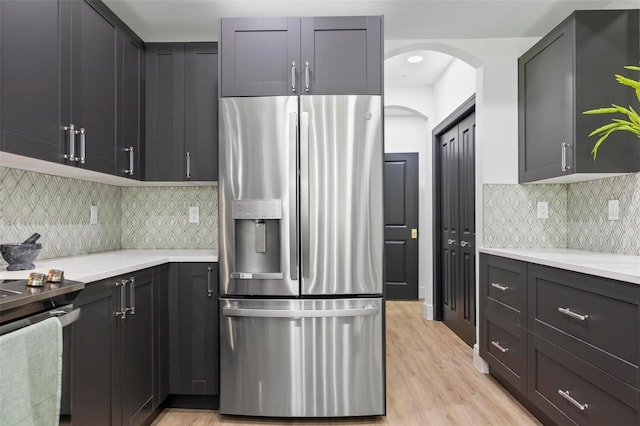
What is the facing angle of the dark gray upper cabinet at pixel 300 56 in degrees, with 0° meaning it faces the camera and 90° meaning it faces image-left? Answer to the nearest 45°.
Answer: approximately 0°

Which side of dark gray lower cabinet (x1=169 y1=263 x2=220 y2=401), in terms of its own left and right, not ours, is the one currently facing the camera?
front

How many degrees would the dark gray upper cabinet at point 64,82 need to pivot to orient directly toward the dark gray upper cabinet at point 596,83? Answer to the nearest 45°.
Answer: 0° — it already faces it

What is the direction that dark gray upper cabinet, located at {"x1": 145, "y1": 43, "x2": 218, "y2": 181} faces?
toward the camera

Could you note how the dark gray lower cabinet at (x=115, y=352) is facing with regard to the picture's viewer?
facing the viewer and to the right of the viewer

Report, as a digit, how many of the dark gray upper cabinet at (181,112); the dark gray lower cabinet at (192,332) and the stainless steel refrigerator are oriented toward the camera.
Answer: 3

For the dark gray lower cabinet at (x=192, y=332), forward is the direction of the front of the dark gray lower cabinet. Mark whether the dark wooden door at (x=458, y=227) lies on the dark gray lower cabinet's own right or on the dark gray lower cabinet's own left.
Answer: on the dark gray lower cabinet's own left

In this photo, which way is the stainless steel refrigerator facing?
toward the camera

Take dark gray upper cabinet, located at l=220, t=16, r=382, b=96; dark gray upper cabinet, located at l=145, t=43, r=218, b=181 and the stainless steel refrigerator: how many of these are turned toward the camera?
3

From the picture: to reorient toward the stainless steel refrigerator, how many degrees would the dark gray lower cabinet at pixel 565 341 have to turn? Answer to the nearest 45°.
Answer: approximately 45° to its right

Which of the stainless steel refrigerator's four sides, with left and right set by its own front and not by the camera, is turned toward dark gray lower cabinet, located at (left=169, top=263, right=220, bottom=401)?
right

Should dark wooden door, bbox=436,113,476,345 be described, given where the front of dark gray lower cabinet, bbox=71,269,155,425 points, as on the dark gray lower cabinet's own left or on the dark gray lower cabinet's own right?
on the dark gray lower cabinet's own left

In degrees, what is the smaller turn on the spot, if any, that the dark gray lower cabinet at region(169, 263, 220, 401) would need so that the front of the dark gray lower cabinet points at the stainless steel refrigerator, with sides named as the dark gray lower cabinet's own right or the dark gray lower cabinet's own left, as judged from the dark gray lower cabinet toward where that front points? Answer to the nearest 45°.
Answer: approximately 45° to the dark gray lower cabinet's own left
